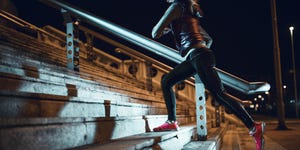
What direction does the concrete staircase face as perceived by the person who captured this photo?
facing the viewer and to the right of the viewer
